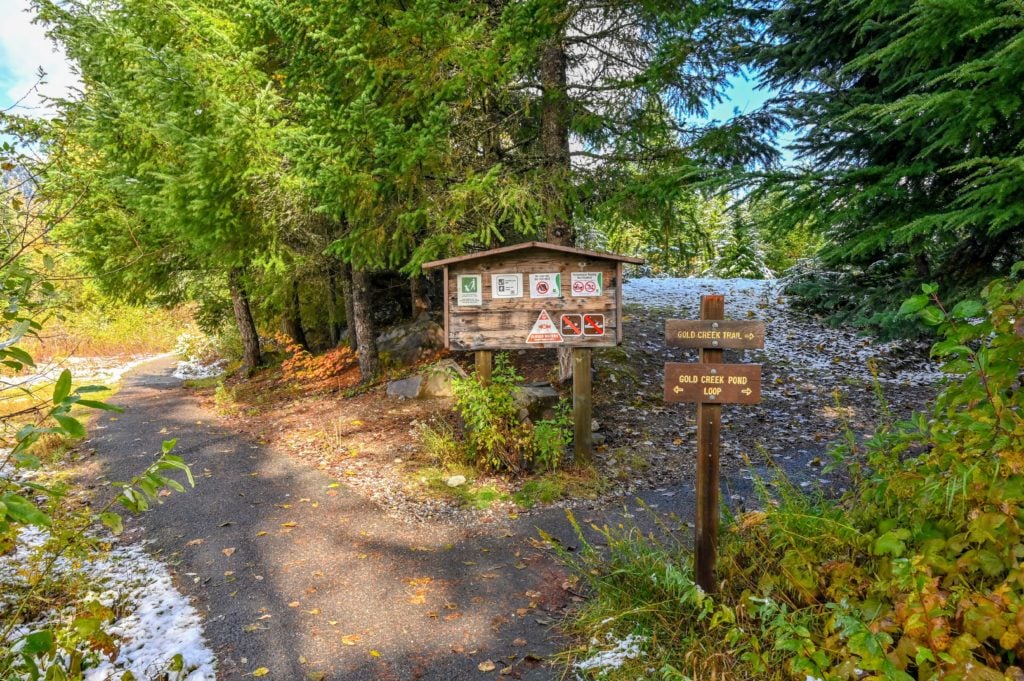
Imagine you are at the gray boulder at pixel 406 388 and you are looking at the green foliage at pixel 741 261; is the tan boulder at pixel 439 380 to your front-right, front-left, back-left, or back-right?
front-right

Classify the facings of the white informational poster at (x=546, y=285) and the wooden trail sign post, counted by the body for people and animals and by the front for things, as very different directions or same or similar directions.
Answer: same or similar directions

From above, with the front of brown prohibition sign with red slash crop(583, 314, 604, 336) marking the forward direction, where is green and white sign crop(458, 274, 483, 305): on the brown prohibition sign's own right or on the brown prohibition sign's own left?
on the brown prohibition sign's own right

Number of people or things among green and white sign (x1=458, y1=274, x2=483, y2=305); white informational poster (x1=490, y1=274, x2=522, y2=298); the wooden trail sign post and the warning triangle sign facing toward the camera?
4

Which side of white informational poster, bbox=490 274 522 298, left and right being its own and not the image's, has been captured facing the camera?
front

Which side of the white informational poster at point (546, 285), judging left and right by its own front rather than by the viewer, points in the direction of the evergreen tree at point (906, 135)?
left

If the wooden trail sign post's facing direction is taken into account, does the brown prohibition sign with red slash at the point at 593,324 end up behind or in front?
behind

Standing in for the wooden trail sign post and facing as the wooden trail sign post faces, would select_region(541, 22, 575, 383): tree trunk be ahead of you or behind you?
behind

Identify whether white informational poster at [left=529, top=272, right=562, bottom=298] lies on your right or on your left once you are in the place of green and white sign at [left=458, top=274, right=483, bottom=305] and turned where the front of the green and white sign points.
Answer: on your left

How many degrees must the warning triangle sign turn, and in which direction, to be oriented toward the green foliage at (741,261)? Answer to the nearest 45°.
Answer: approximately 135° to its left

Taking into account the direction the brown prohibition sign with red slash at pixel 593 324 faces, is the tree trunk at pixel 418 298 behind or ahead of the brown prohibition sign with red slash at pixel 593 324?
behind

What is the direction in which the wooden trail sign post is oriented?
toward the camera

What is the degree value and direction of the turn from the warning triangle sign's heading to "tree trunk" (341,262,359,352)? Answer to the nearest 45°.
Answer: approximately 135° to its right

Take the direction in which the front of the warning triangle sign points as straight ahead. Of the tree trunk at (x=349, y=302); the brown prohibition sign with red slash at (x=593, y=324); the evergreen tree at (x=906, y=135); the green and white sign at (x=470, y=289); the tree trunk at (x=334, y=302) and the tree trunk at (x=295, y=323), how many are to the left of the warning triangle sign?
2
